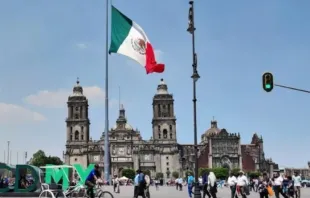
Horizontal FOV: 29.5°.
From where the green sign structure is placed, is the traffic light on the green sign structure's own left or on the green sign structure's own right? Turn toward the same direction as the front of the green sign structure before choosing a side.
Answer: on the green sign structure's own left

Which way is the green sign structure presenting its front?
toward the camera

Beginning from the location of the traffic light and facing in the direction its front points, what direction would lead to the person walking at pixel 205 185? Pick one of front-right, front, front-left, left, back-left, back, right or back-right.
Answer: back-right

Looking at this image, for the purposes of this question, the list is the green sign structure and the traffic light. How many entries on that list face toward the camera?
2

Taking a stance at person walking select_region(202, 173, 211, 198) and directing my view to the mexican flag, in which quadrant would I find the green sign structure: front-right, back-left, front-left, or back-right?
front-left

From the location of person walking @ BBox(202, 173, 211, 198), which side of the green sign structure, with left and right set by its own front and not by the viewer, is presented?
left

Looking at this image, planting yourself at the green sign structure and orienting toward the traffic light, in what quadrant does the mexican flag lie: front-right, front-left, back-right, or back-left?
front-left

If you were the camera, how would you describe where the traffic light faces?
facing the viewer

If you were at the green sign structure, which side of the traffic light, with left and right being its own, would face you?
right

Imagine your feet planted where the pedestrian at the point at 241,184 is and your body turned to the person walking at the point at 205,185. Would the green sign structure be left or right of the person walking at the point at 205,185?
left
